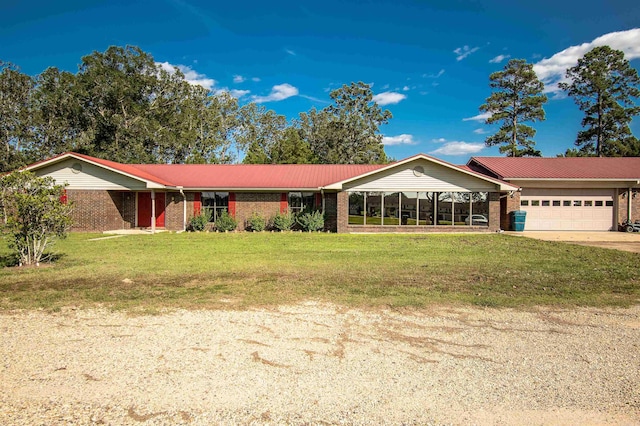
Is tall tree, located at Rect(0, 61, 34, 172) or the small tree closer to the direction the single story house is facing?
the small tree

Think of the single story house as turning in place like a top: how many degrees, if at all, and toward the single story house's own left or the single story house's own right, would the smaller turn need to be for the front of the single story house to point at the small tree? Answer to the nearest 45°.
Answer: approximately 45° to the single story house's own right

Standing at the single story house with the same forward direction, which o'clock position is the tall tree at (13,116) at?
The tall tree is roughly at 4 o'clock from the single story house.

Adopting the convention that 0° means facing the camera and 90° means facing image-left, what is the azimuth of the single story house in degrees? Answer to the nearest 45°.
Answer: approximately 0°

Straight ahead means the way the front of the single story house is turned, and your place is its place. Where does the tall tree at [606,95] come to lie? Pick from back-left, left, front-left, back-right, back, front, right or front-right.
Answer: back-left

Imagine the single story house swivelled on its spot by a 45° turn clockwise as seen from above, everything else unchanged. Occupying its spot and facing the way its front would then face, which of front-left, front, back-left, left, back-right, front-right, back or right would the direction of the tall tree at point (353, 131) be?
back-right
